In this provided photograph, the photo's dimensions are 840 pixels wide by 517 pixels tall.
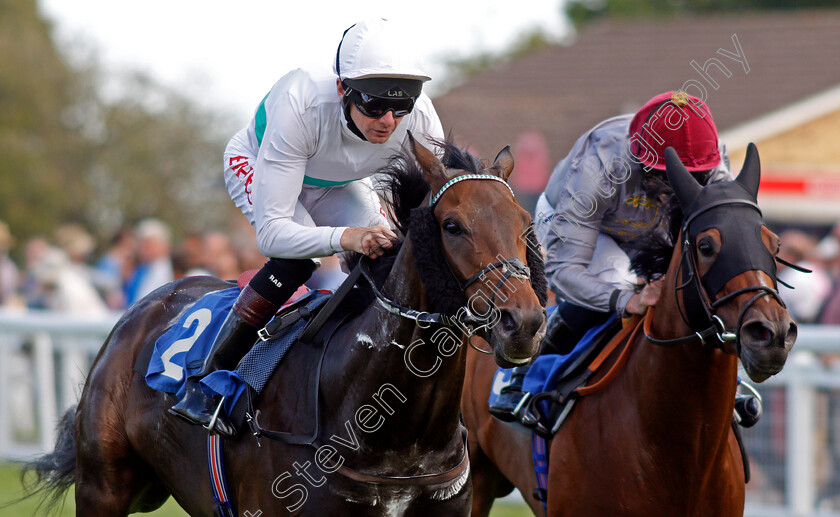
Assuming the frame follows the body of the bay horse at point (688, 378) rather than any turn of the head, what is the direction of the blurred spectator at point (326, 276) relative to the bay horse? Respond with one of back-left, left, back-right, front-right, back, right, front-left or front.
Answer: back

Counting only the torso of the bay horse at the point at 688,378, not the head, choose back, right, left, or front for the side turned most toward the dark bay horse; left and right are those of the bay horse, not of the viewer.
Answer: right

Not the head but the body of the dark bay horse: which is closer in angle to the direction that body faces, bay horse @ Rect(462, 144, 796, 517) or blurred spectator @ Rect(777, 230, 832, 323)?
the bay horse

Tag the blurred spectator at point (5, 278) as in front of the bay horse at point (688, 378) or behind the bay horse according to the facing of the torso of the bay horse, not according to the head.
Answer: behind

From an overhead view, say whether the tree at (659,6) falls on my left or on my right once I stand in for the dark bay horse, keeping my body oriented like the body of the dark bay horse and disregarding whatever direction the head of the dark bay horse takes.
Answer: on my left

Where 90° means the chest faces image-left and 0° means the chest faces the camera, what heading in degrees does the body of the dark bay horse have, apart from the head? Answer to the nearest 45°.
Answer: approximately 315°

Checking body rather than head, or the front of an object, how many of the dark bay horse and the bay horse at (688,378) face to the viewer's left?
0

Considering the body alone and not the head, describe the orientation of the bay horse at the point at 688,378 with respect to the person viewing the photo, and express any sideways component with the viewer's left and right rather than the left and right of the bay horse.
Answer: facing the viewer and to the right of the viewer

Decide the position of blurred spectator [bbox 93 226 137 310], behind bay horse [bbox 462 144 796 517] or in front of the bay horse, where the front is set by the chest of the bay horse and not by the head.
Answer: behind

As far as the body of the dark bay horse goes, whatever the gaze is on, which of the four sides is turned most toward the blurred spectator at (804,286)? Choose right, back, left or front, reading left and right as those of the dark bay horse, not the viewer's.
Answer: left

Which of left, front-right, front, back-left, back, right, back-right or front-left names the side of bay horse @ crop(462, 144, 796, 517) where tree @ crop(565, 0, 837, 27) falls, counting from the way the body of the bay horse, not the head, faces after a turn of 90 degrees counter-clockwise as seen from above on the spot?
front-left

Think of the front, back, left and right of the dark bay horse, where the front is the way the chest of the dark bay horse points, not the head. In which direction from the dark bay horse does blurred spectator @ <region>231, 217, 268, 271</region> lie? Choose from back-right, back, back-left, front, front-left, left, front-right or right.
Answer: back-left

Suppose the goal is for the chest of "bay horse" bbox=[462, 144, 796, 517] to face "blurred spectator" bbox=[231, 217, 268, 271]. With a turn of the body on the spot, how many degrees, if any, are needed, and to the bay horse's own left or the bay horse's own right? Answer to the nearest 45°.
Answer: approximately 180°
